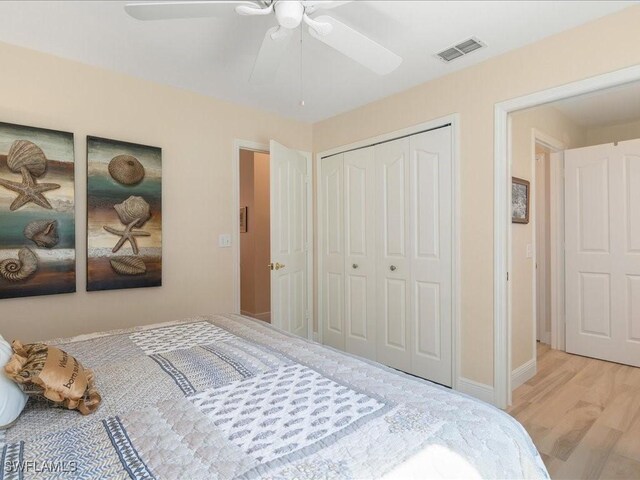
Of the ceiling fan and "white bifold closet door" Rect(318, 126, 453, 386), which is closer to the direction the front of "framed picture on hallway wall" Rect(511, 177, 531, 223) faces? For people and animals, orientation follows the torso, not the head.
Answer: the ceiling fan

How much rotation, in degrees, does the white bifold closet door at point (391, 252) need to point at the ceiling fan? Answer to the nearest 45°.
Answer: approximately 45° to its left

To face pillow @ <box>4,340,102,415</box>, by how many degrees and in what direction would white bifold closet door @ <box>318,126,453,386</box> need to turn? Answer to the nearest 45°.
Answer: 0° — it already faces it

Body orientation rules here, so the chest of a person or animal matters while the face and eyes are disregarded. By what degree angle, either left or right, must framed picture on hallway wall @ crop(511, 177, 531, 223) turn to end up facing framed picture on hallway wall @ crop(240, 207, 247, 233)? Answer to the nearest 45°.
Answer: approximately 135° to its right

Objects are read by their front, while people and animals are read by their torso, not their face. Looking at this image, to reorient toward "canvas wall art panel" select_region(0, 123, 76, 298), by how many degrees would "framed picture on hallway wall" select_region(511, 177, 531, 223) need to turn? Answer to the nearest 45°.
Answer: approximately 90° to its right

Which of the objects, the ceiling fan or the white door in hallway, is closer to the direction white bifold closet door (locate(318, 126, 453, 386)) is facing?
the ceiling fan

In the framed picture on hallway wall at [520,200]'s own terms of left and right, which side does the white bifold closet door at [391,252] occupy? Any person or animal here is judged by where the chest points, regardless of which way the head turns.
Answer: on its right

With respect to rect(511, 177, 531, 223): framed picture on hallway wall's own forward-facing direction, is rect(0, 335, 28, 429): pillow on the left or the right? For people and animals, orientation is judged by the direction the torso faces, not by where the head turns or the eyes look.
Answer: on its right

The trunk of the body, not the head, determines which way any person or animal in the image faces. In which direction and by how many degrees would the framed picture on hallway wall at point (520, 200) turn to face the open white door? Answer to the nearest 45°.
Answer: approximately 135° to its right

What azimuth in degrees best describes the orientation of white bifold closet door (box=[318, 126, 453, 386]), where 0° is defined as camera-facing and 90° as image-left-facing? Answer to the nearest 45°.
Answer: approximately 45°
